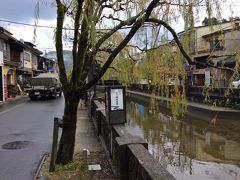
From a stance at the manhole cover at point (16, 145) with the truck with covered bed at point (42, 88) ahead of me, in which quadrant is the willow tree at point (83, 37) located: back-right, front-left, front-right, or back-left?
back-right

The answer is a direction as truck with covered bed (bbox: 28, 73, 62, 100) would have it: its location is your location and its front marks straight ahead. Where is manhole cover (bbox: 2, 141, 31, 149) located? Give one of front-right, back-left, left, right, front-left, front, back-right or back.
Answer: front-left

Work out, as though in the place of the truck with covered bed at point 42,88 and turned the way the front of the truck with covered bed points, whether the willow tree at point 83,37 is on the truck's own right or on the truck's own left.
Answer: on the truck's own left
